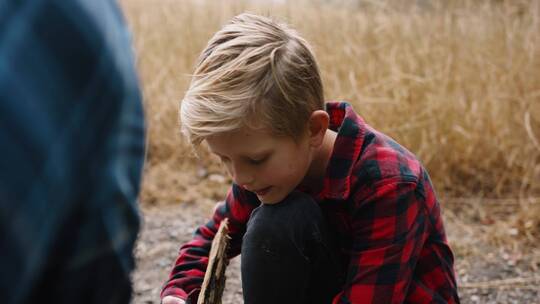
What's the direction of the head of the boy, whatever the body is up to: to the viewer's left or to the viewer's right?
to the viewer's left

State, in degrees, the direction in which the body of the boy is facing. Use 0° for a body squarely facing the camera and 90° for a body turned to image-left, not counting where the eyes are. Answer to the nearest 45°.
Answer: approximately 45°

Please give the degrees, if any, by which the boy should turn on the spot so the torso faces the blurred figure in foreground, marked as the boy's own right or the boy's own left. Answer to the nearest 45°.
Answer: approximately 45° to the boy's own left
